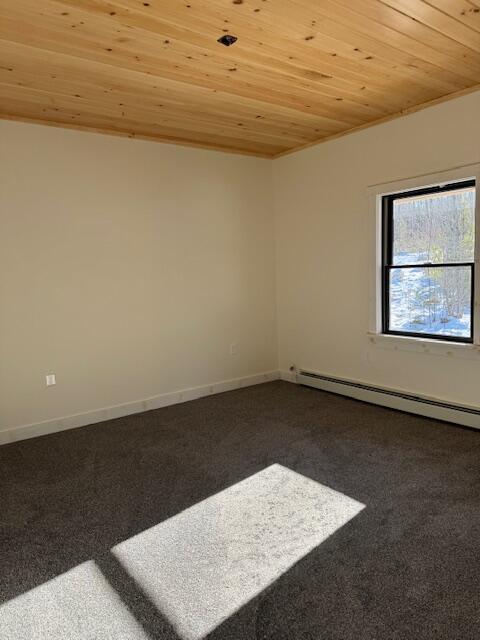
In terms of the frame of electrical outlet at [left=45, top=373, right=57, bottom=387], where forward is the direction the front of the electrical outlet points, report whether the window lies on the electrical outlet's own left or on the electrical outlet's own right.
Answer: on the electrical outlet's own left

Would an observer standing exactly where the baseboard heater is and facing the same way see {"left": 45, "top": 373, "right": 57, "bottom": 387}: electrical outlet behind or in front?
in front

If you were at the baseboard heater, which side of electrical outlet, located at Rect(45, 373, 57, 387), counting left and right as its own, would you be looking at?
left

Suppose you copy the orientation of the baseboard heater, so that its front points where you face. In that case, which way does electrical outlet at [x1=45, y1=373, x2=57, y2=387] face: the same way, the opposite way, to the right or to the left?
to the left

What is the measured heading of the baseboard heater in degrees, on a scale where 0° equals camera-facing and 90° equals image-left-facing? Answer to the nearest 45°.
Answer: approximately 45°

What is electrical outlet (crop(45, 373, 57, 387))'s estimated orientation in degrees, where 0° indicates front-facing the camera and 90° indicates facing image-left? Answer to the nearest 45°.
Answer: approximately 0°

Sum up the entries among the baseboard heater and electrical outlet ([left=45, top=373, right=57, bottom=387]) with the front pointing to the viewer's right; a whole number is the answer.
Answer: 0
